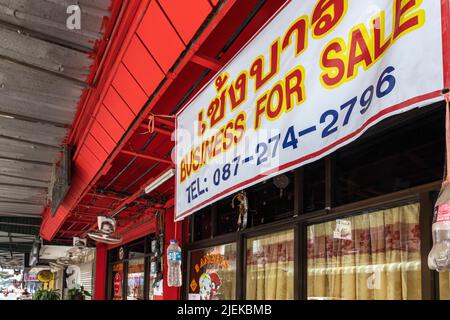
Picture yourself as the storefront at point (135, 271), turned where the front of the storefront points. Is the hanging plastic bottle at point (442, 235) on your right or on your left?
on your left

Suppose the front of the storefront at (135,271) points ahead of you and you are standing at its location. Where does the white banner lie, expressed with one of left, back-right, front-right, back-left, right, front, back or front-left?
front-left

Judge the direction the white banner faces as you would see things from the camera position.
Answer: facing the viewer and to the left of the viewer

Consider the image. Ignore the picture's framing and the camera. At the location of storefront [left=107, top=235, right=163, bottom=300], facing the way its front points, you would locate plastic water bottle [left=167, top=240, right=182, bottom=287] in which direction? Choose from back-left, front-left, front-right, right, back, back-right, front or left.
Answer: front-left
